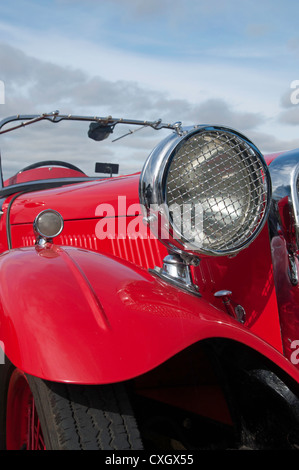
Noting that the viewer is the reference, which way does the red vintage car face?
facing the viewer and to the right of the viewer
